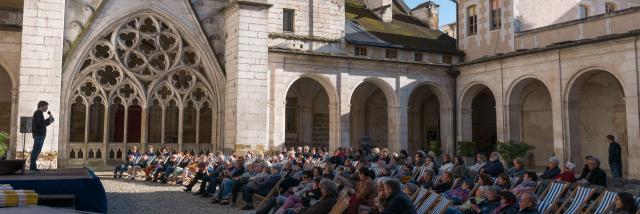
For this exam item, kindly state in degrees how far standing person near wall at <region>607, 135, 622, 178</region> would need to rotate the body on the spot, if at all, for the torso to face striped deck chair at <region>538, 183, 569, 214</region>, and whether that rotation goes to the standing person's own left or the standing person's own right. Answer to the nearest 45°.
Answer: approximately 90° to the standing person's own left

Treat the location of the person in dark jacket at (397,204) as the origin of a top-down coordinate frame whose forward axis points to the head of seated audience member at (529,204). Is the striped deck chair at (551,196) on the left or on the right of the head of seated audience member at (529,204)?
left

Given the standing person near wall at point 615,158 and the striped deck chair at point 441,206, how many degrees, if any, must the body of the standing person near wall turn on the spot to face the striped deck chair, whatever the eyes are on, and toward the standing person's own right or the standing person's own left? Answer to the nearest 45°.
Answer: approximately 90° to the standing person's own left

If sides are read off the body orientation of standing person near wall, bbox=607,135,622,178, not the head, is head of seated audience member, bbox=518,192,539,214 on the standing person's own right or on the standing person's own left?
on the standing person's own left

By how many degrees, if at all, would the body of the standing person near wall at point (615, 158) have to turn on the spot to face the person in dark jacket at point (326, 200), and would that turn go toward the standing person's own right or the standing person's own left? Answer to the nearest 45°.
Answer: approximately 90° to the standing person's own left

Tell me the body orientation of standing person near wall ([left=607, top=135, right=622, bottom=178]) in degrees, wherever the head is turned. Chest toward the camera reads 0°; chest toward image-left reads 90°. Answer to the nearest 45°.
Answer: approximately 90°

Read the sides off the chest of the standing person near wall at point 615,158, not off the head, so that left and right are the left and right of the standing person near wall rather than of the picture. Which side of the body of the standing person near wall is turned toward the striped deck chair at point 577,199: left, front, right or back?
left

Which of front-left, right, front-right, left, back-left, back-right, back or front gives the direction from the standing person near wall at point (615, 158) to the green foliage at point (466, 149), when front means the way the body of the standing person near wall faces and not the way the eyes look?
front-right

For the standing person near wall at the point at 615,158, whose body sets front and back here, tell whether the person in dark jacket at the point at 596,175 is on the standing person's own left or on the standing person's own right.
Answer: on the standing person's own left

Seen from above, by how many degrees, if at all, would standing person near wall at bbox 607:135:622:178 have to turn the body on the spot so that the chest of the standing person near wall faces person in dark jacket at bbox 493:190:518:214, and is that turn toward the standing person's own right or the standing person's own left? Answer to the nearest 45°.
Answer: approximately 90° to the standing person's own left
